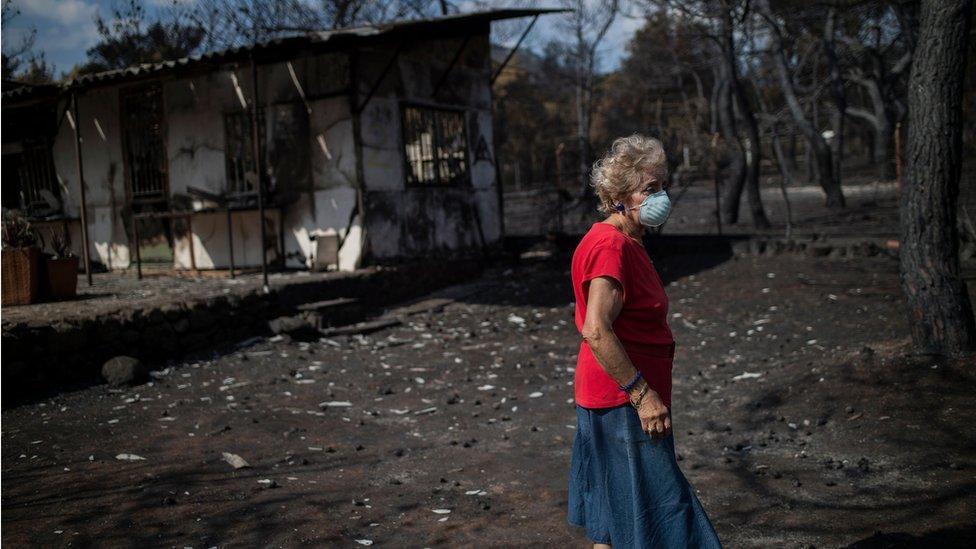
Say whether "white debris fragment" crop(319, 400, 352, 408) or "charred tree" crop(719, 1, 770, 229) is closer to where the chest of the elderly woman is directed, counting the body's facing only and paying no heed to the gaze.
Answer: the charred tree

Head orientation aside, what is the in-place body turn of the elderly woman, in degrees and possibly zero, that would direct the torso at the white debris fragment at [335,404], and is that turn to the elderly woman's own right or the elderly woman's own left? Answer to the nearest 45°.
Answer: approximately 135° to the elderly woman's own left

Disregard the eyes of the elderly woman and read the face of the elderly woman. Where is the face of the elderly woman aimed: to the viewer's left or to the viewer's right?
to the viewer's right

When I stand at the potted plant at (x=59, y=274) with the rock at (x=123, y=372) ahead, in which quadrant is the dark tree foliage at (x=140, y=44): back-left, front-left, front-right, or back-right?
back-left

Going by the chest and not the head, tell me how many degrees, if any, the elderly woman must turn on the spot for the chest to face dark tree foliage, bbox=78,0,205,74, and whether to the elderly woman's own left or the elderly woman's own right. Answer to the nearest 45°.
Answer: approximately 135° to the elderly woman's own left

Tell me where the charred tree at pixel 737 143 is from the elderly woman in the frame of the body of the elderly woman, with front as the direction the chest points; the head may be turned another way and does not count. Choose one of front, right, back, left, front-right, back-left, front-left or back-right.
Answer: left

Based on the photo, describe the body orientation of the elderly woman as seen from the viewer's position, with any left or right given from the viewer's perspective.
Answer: facing to the right of the viewer

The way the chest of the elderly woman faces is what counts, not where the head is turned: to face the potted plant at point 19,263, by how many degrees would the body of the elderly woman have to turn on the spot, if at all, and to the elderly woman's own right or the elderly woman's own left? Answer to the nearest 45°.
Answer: approximately 135° to the elderly woman's own left

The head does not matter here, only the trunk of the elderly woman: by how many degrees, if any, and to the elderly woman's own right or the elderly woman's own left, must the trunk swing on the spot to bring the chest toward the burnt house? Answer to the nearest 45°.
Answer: approximately 135° to the elderly woman's own left

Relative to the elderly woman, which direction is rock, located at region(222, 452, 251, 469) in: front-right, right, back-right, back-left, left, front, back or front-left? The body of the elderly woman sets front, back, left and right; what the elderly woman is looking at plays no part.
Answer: back-left
